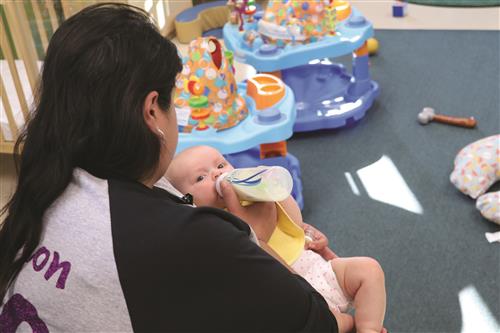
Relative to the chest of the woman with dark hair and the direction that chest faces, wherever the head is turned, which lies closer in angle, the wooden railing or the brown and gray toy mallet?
the brown and gray toy mallet

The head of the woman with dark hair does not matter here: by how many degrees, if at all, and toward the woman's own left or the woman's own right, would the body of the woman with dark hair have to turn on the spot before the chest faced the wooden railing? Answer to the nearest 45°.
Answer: approximately 45° to the woman's own left

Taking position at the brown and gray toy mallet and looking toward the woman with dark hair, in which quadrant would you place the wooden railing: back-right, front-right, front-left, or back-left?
front-right

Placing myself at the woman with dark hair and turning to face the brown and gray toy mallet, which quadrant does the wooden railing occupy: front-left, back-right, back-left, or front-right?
front-left

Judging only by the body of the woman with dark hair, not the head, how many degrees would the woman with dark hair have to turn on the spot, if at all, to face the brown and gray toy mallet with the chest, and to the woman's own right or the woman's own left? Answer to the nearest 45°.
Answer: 0° — they already face it

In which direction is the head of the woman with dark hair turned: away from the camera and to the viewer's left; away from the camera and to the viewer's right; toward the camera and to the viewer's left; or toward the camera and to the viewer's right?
away from the camera and to the viewer's right

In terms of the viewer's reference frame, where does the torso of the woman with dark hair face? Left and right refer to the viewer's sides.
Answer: facing away from the viewer and to the right of the viewer
